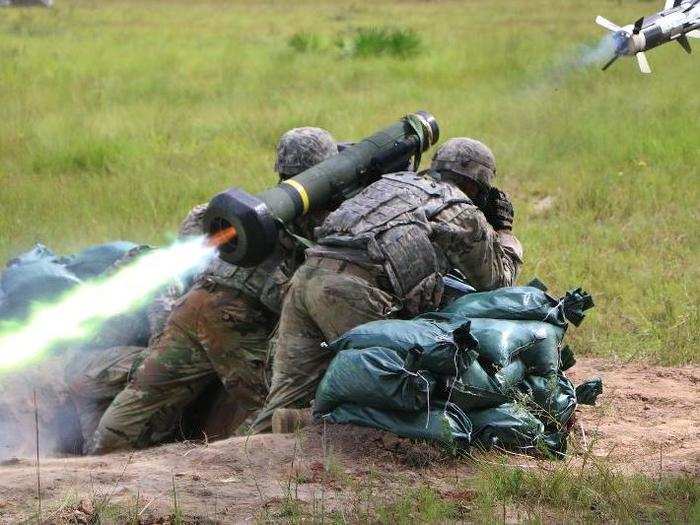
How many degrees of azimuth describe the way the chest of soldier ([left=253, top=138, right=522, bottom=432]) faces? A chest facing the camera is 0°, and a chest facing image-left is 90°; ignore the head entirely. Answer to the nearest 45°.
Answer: approximately 225°

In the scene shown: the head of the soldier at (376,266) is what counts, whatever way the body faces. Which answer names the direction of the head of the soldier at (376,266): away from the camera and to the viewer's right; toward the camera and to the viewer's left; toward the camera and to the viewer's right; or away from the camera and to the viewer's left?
away from the camera and to the viewer's right

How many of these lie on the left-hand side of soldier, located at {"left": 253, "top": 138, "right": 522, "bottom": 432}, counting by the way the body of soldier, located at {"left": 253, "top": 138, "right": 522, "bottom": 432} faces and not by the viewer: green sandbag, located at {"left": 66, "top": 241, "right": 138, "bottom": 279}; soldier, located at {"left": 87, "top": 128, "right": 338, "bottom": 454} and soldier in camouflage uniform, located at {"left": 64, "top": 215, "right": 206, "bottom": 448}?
3

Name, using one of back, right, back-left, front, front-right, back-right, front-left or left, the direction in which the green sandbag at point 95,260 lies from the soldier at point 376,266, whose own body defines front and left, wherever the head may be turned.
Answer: left

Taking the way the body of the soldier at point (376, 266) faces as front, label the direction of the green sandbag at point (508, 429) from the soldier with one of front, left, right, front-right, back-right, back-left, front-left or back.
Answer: right

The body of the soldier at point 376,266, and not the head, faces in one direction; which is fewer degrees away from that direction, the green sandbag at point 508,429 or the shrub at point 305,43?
the shrub

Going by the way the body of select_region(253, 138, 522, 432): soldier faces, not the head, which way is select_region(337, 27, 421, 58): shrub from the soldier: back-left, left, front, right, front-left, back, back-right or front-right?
front-left

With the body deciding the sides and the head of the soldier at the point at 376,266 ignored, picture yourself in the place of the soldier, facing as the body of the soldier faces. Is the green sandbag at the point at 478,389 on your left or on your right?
on your right

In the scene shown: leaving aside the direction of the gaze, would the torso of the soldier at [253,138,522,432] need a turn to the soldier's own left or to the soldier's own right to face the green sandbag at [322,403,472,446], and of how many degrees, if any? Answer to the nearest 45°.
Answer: approximately 135° to the soldier's own right

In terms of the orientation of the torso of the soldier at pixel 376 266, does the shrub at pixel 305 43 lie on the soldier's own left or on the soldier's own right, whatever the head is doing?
on the soldier's own left
